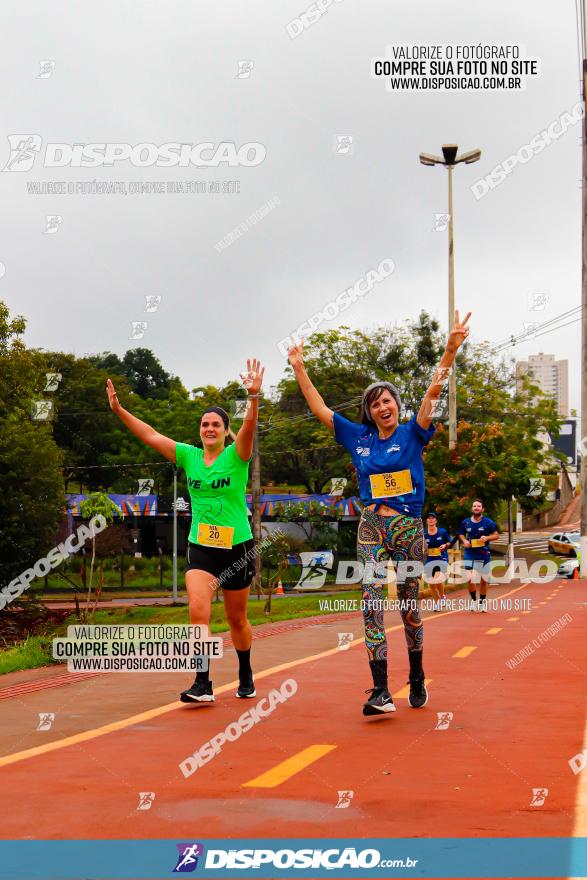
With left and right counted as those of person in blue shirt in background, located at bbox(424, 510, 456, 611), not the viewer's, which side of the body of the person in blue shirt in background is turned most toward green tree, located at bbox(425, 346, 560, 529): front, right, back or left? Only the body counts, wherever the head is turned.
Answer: back

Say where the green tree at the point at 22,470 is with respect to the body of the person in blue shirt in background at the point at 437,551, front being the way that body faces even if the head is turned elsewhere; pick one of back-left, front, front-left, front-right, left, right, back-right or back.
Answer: back-right

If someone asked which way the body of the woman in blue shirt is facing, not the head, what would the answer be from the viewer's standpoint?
toward the camera

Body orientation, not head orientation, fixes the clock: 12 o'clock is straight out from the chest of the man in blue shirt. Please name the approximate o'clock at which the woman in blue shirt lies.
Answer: The woman in blue shirt is roughly at 12 o'clock from the man in blue shirt.

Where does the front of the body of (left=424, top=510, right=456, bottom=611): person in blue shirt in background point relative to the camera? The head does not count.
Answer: toward the camera

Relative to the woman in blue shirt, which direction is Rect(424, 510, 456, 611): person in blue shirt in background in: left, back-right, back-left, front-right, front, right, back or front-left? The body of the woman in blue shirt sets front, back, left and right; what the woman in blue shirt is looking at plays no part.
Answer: back

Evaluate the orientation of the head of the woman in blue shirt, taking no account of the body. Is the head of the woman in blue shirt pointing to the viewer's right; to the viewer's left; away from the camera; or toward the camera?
toward the camera

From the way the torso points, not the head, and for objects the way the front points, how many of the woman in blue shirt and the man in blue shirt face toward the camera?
2

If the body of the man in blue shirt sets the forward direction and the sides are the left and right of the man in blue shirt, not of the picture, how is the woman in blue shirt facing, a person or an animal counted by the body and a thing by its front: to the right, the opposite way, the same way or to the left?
the same way

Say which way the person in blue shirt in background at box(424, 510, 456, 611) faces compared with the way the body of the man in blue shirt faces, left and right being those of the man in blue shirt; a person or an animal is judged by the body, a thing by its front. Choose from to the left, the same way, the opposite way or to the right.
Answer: the same way

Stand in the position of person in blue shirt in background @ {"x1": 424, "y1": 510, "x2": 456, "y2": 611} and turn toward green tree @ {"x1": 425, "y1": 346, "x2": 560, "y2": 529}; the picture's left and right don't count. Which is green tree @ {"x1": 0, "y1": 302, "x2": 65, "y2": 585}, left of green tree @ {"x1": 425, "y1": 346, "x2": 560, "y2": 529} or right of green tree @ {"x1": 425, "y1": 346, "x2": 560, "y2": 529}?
left

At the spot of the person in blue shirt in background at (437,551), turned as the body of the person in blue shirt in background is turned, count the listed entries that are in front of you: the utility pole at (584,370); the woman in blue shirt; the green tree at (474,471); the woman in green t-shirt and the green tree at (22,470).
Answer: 2

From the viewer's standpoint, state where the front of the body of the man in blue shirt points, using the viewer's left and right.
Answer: facing the viewer

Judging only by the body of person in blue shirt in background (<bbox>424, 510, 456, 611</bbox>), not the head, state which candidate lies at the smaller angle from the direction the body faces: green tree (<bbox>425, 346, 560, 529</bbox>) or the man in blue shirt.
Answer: the man in blue shirt

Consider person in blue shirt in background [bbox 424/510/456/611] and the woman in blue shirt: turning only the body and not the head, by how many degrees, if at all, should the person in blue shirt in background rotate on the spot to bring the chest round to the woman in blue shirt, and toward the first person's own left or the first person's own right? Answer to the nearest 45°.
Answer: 0° — they already face them
